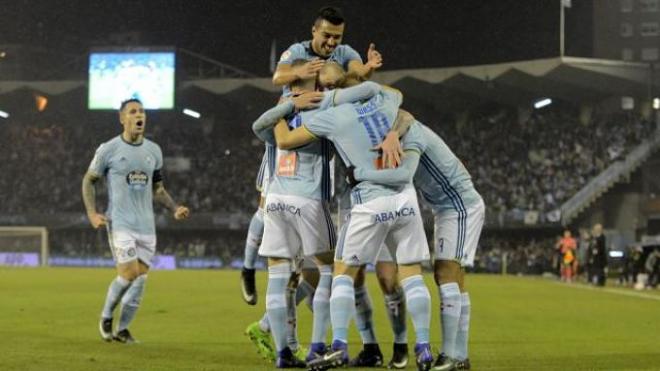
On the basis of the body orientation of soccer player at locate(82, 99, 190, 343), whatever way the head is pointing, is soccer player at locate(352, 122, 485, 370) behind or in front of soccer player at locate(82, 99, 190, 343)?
in front

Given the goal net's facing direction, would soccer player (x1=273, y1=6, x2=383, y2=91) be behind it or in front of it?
in front

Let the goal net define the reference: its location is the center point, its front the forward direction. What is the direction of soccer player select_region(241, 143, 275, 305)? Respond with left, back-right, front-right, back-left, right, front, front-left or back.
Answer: front

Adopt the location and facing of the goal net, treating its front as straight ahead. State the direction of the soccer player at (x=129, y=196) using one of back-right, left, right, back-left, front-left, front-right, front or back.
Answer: front

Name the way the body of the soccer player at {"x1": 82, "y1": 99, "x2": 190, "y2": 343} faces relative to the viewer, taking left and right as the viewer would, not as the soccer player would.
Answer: facing the viewer and to the right of the viewer

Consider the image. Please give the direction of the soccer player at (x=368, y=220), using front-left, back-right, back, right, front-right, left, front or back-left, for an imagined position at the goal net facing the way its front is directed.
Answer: front

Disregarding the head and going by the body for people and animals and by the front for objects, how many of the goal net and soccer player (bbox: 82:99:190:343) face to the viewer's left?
0
